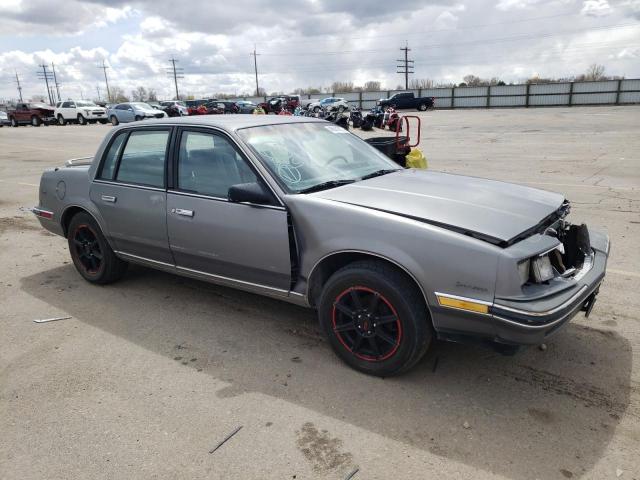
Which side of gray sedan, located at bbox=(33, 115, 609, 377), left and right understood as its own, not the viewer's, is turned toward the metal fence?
left

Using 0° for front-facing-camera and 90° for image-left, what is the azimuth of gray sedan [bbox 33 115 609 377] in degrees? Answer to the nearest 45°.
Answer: approximately 315°

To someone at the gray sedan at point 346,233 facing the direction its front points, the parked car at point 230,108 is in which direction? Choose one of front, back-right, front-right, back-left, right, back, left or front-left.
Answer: back-left

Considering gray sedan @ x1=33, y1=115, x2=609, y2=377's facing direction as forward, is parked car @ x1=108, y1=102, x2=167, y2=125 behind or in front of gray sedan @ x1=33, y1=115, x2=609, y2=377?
behind

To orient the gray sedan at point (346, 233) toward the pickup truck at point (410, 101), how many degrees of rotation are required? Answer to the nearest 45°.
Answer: approximately 135° to its left

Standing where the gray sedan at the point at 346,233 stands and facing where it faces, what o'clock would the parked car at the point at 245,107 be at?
The parked car is roughly at 7 o'clock from the gray sedan.

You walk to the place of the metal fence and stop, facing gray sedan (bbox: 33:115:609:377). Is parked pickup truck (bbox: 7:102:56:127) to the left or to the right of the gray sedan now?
right

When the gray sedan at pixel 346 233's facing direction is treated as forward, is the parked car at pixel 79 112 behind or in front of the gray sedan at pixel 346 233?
behind
